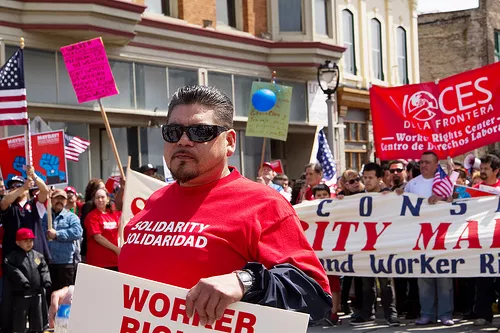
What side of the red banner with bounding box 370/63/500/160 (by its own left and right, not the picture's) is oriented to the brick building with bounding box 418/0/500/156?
back

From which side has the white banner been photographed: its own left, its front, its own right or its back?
front

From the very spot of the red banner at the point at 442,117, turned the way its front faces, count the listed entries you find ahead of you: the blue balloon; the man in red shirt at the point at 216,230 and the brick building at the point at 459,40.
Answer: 1

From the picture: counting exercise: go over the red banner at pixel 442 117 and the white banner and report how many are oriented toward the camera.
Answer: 2

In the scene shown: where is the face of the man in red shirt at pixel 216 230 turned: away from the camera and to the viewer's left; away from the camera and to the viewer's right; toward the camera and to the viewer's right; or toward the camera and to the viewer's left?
toward the camera and to the viewer's left

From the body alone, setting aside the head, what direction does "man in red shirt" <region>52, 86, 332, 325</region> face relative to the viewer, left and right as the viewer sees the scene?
facing the viewer and to the left of the viewer

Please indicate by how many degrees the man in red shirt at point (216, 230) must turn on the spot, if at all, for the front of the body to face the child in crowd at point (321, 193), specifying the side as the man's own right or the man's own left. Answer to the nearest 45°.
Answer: approximately 135° to the man's own right

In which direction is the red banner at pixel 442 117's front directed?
toward the camera

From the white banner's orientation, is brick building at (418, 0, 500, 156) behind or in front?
behind

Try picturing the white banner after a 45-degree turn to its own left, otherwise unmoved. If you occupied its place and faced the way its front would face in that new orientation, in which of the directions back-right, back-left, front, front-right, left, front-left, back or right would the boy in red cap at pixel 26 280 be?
back-right
